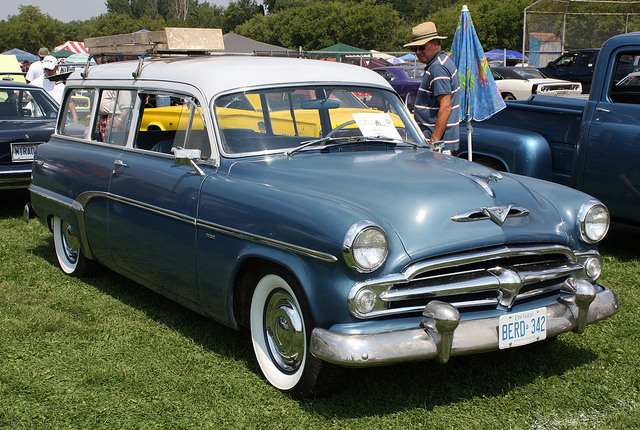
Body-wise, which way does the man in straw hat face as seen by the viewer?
to the viewer's left

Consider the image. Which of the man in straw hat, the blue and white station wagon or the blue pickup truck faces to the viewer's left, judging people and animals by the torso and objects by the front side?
the man in straw hat

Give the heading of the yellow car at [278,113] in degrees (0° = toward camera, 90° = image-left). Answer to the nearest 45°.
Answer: approximately 90°

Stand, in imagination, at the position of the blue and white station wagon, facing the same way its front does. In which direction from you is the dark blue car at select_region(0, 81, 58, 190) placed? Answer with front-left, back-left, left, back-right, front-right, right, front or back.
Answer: back

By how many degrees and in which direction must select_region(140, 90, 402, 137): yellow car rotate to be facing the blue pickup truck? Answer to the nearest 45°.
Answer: approximately 135° to its right

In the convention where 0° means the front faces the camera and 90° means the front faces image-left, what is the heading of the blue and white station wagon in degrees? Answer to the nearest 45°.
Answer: approximately 315°
